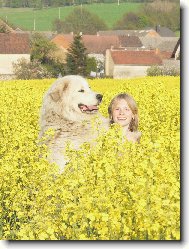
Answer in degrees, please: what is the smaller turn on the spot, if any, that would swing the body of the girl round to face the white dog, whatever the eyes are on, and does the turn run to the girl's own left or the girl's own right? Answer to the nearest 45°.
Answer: approximately 90° to the girl's own right

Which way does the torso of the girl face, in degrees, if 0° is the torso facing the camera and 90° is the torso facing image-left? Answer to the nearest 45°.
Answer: approximately 45°
